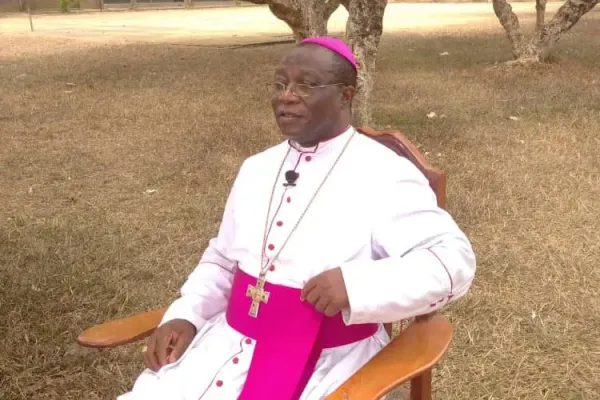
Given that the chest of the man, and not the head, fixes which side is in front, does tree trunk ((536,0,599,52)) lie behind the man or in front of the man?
behind

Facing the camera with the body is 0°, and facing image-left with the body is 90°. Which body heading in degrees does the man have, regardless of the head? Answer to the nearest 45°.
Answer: approximately 45°

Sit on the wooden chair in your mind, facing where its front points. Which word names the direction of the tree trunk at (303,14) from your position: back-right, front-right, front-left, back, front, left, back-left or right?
back-right

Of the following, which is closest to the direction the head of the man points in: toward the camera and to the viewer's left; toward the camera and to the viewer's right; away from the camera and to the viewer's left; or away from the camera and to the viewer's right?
toward the camera and to the viewer's left

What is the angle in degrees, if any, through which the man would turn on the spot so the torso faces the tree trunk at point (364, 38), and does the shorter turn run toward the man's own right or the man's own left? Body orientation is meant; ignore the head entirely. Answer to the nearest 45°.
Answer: approximately 135° to the man's own right

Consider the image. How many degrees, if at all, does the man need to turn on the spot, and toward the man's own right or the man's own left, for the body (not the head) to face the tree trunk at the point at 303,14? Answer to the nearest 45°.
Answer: approximately 135° to the man's own right

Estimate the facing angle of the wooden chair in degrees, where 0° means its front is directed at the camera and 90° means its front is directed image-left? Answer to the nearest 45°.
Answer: approximately 45°

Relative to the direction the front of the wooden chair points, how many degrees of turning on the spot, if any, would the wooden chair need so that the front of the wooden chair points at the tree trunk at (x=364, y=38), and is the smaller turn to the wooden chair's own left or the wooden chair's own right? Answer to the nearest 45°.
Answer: approximately 135° to the wooden chair's own right
